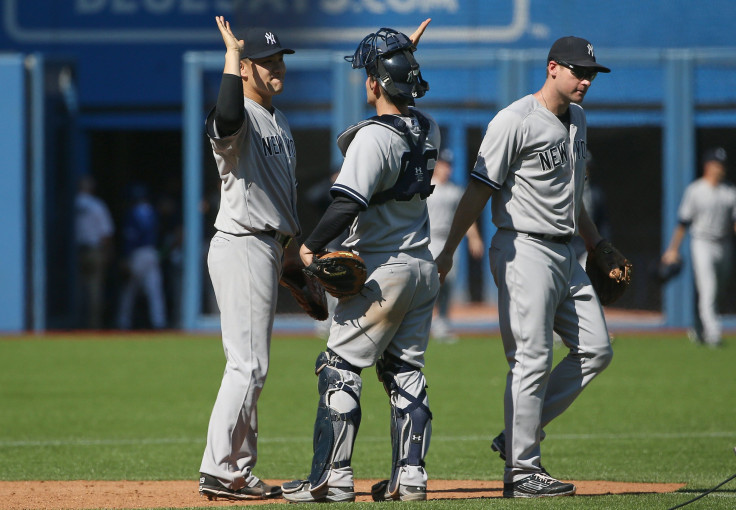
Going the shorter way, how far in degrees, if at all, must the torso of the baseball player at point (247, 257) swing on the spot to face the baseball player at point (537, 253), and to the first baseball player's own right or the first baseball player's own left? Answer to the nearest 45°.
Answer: approximately 45° to the first baseball player's own left

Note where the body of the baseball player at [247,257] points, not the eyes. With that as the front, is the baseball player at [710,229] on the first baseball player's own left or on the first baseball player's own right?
on the first baseball player's own left

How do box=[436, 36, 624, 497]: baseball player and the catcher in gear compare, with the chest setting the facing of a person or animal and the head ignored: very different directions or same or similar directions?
very different directions

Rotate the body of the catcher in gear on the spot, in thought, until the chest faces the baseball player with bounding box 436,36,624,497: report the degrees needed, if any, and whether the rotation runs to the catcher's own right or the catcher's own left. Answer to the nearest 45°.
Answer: approximately 90° to the catcher's own right

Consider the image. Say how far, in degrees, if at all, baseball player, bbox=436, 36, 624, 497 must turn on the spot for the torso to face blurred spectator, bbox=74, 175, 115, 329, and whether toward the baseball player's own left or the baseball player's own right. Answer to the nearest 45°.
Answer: approximately 180°

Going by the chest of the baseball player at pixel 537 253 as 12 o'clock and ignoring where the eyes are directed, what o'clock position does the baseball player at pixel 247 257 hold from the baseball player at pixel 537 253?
the baseball player at pixel 247 257 is roughly at 4 o'clock from the baseball player at pixel 537 253.

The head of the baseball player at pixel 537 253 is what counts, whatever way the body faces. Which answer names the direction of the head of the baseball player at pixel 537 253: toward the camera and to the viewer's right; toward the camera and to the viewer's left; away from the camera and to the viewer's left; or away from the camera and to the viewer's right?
toward the camera and to the viewer's right

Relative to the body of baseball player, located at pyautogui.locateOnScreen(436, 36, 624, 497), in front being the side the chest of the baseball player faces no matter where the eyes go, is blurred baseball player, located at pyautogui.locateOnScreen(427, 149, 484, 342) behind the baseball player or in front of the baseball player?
behind

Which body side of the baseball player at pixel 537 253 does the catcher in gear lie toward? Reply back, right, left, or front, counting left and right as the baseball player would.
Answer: right
